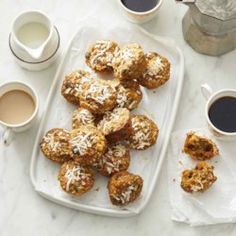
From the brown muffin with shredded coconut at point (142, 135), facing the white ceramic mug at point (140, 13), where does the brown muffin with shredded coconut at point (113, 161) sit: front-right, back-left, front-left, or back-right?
back-left

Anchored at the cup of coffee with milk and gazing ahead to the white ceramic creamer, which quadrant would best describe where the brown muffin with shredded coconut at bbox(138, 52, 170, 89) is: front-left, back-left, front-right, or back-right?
front-right

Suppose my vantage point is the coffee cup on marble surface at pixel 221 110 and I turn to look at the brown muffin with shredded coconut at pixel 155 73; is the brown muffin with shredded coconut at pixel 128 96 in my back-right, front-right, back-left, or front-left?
front-left

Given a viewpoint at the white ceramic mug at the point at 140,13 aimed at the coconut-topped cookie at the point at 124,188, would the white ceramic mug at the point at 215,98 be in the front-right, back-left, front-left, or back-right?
front-left

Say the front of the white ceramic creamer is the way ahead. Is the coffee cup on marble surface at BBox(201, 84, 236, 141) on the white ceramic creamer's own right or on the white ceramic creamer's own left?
on the white ceramic creamer's own left
